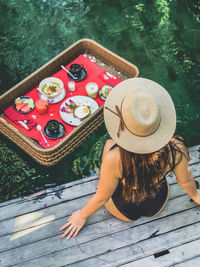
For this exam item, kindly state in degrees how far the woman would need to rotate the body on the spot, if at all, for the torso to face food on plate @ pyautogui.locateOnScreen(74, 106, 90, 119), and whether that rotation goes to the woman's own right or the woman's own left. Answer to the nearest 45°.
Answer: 0° — they already face it

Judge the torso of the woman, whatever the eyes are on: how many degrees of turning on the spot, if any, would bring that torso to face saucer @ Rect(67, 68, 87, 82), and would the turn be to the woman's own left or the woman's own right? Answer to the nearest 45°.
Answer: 0° — they already face it

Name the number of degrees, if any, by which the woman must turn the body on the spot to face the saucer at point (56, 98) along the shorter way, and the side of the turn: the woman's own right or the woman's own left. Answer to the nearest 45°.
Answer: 0° — they already face it

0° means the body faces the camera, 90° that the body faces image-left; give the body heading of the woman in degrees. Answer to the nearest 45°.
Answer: approximately 180°

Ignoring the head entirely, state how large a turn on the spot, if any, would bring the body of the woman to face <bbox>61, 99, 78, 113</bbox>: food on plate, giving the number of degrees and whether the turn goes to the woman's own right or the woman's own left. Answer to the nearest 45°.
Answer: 0° — they already face it
